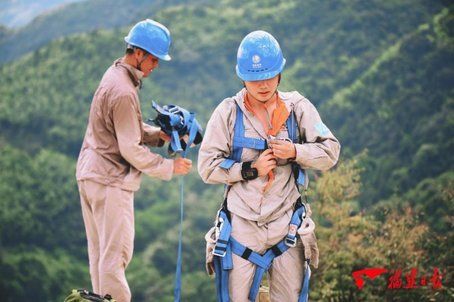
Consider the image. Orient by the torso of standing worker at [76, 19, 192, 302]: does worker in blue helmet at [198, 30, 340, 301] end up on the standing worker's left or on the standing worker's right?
on the standing worker's right

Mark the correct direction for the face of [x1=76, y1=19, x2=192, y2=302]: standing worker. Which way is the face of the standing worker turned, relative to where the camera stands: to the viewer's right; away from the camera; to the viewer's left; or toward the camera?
to the viewer's right

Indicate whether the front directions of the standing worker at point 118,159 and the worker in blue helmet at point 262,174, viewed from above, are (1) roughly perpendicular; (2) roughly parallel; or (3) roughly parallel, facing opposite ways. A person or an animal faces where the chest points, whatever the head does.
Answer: roughly perpendicular

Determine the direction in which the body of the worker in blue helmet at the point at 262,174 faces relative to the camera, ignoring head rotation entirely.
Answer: toward the camera

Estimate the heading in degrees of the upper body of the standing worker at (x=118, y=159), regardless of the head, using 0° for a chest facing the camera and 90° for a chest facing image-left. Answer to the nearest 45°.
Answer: approximately 270°

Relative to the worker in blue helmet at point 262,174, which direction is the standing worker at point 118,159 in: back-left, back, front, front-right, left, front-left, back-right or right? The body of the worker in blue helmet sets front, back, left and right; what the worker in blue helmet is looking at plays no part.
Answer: back-right

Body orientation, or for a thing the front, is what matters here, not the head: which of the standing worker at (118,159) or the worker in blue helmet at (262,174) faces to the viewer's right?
the standing worker

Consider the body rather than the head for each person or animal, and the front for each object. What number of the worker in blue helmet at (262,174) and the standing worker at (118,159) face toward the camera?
1
